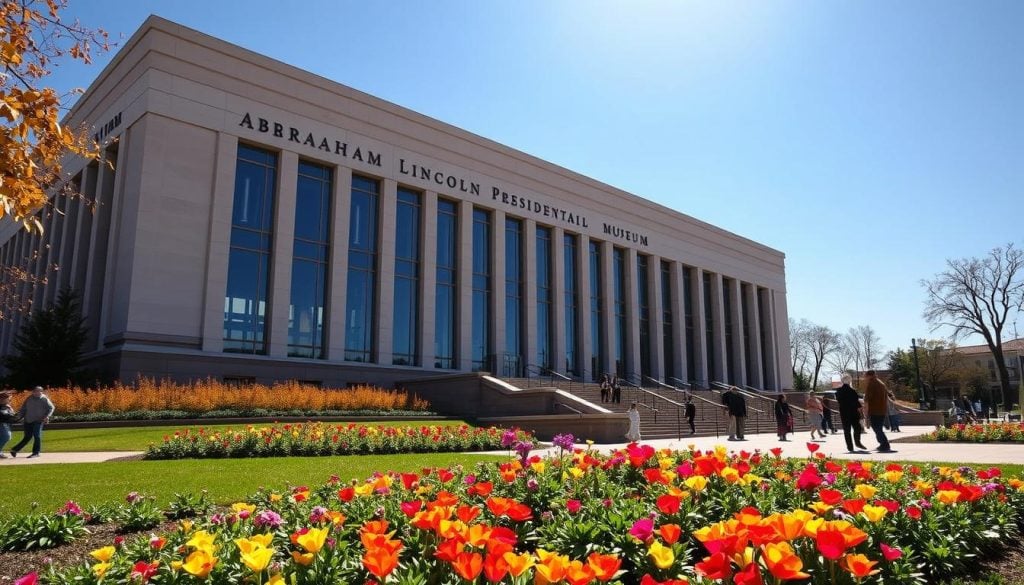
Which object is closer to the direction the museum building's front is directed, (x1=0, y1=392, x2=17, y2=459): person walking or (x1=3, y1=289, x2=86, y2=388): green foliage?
the person walking

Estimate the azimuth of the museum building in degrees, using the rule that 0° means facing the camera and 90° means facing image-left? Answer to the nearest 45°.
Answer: approximately 315°

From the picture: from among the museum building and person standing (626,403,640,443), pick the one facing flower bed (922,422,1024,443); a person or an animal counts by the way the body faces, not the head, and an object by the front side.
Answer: the museum building
